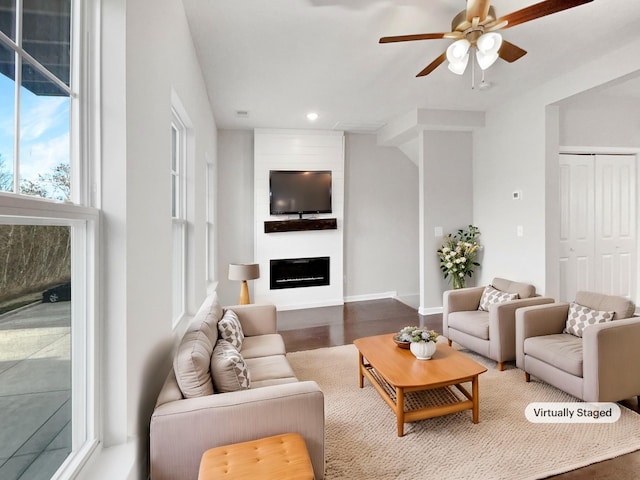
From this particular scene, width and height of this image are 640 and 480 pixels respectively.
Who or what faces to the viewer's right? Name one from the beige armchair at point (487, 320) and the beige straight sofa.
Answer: the beige straight sofa

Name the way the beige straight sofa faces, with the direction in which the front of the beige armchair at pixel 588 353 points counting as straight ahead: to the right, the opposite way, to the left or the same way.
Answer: the opposite way

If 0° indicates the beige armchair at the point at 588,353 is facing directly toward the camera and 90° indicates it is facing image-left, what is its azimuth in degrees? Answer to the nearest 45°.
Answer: approximately 45°

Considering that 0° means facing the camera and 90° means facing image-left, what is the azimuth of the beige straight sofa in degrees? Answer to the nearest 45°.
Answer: approximately 270°

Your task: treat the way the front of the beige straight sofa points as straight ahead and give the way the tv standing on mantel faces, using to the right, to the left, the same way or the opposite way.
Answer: to the right

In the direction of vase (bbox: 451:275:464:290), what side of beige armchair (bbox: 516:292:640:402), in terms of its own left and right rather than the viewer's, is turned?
right

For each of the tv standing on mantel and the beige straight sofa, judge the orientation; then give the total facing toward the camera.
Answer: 1

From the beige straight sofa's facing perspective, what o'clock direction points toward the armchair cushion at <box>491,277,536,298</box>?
The armchair cushion is roughly at 11 o'clock from the beige straight sofa.

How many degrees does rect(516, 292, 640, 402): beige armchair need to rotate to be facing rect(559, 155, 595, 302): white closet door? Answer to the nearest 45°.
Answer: approximately 135° to its right

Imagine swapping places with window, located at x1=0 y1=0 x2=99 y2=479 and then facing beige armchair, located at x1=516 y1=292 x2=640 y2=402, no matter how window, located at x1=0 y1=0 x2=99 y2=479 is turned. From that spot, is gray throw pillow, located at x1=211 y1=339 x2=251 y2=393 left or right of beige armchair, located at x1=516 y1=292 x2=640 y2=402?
left

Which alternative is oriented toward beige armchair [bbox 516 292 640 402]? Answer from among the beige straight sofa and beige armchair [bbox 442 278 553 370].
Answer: the beige straight sofa

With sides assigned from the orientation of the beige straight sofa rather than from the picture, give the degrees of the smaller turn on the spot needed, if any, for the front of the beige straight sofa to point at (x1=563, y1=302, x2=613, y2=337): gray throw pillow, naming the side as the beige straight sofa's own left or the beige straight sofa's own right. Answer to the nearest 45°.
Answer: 0° — it already faces it
